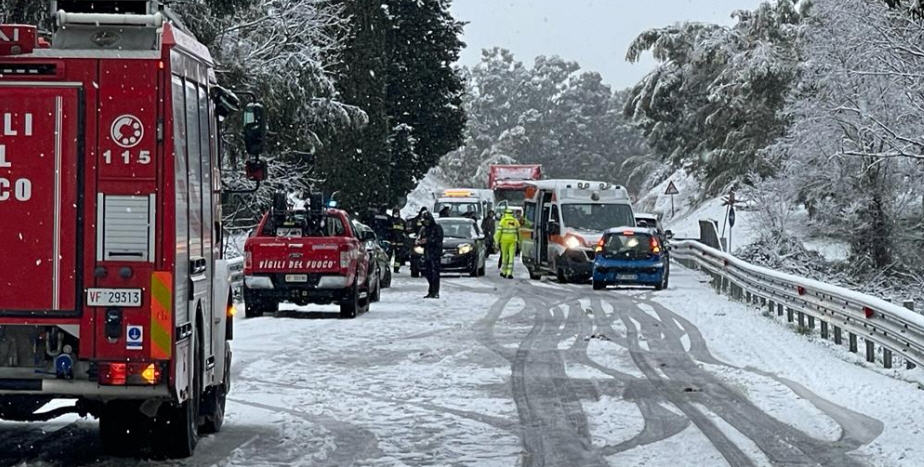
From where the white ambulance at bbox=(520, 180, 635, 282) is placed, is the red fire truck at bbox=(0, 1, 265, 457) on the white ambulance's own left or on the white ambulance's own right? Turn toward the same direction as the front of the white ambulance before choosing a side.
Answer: on the white ambulance's own right

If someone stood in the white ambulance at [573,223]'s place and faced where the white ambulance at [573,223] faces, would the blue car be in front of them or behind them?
in front

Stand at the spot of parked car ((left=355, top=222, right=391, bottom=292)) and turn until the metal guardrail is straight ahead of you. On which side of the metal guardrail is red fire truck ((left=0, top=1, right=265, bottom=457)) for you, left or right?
right

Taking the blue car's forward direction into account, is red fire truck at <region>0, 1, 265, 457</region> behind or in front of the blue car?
behind

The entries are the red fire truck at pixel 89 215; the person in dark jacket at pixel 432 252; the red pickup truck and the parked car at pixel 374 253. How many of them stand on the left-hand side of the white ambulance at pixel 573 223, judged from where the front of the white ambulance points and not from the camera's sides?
0

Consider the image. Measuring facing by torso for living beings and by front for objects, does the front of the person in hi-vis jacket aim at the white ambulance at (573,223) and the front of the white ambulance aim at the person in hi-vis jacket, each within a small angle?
no

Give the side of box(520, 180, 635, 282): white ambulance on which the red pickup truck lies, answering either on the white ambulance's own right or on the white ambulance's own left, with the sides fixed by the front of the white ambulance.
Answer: on the white ambulance's own right

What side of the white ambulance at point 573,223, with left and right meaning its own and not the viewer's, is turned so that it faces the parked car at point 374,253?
right

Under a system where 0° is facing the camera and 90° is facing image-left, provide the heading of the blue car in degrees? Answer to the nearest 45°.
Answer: approximately 180°
